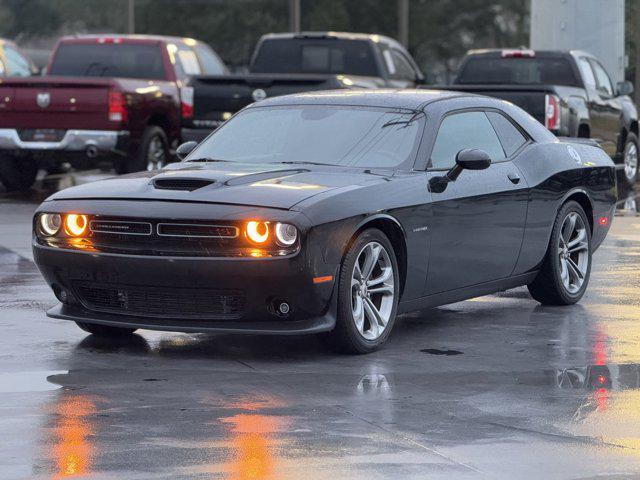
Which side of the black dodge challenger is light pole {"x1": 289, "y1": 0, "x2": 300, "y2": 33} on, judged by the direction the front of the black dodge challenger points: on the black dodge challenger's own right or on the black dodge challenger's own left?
on the black dodge challenger's own right

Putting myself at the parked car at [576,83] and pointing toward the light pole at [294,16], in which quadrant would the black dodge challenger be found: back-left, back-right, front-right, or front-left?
back-left

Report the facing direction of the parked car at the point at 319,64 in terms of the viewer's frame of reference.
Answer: facing away from the viewer and to the right of the viewer

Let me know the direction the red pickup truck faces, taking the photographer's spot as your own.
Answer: facing away from the viewer and to the right of the viewer

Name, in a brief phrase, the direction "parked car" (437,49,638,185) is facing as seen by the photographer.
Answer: facing away from the viewer and to the right of the viewer

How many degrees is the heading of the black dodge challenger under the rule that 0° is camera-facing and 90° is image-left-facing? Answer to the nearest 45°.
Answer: approximately 45°

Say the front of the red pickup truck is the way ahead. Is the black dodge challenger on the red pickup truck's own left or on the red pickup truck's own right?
on the red pickup truck's own right

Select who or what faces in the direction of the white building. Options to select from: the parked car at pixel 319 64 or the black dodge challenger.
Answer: the parked car

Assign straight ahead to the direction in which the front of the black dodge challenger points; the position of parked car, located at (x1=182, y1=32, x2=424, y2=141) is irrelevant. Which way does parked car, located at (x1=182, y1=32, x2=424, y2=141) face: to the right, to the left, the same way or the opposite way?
the opposite way
